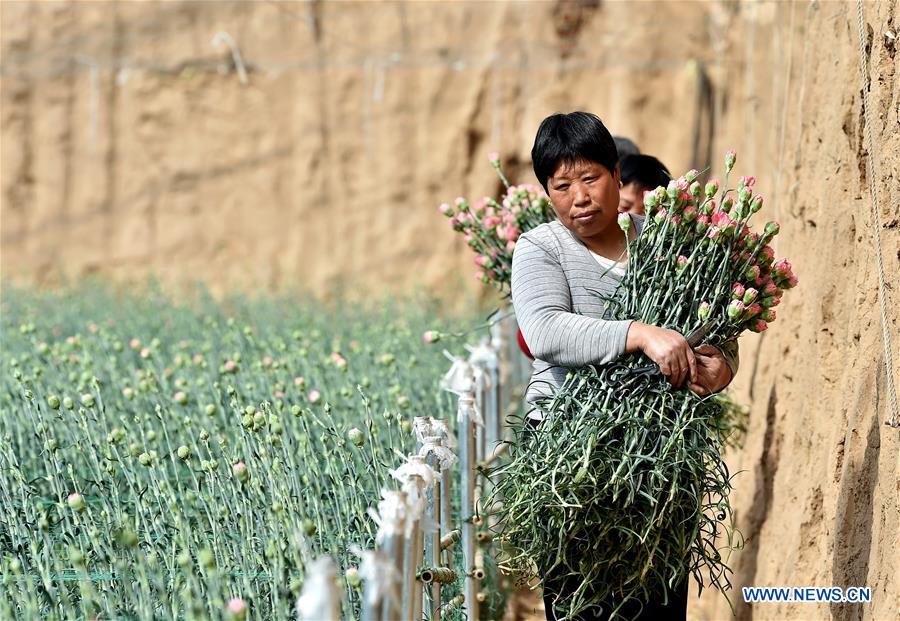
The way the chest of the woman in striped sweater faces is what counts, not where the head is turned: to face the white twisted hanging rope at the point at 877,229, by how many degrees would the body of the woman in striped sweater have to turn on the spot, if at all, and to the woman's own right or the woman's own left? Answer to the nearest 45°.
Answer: approximately 90° to the woman's own left

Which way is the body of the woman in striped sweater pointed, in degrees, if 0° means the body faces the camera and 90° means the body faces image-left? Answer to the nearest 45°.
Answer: approximately 315°
